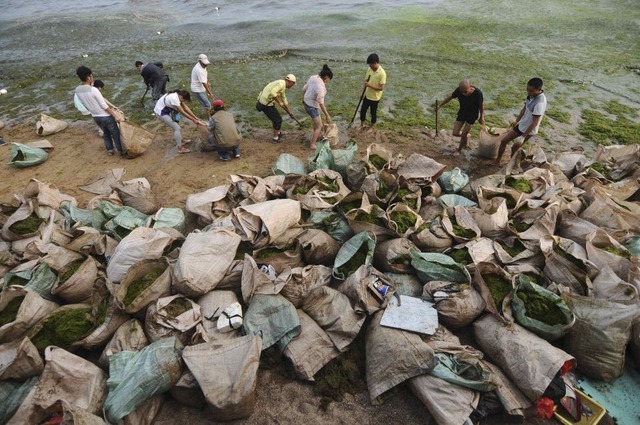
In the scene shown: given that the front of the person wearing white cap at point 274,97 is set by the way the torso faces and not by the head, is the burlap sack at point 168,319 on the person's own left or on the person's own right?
on the person's own right

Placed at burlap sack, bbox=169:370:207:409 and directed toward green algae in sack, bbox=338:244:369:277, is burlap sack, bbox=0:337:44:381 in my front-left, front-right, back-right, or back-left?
back-left

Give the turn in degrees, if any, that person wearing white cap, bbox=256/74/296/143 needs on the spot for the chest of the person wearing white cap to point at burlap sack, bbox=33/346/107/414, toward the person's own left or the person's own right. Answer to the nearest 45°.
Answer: approximately 90° to the person's own right

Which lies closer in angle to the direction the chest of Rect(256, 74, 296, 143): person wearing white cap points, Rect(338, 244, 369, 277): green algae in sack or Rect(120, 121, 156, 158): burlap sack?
the green algae in sack

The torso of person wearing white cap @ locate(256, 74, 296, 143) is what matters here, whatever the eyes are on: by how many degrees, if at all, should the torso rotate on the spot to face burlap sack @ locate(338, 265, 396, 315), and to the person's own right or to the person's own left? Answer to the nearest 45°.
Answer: approximately 90° to the person's own right

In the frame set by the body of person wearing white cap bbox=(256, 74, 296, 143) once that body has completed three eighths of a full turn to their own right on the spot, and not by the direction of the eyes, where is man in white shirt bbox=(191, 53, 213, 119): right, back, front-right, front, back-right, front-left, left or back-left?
right

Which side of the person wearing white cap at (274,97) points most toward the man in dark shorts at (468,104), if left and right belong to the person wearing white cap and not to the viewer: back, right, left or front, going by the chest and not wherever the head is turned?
front

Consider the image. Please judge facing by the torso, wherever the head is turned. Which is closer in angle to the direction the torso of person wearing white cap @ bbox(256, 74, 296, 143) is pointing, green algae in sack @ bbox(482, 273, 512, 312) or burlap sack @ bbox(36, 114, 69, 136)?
the green algae in sack

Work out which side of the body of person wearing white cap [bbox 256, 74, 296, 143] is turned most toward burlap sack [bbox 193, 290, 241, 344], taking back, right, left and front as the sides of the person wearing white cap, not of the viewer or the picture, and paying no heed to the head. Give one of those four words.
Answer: right

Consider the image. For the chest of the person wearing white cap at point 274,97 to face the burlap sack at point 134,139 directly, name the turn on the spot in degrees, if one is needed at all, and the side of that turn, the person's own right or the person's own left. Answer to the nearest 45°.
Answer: approximately 180°

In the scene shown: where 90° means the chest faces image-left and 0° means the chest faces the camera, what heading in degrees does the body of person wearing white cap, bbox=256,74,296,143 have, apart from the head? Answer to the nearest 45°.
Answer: approximately 270°

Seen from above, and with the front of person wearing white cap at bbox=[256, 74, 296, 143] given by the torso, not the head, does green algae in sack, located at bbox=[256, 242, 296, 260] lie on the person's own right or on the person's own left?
on the person's own right

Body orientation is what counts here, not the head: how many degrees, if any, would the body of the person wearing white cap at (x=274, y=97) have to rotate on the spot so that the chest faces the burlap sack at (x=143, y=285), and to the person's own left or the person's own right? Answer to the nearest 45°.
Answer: approximately 90° to the person's own right

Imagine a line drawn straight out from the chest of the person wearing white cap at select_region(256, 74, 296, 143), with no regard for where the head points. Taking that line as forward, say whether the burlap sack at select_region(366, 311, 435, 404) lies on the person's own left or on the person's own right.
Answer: on the person's own right

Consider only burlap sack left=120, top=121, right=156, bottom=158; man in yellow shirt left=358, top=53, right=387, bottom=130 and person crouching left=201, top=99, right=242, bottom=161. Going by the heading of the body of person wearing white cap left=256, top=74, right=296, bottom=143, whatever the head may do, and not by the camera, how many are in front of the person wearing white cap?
1

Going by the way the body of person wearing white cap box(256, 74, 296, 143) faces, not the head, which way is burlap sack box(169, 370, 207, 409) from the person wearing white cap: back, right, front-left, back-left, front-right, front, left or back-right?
right

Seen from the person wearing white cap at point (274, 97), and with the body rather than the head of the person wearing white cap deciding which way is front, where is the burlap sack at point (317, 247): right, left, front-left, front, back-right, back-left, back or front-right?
right
